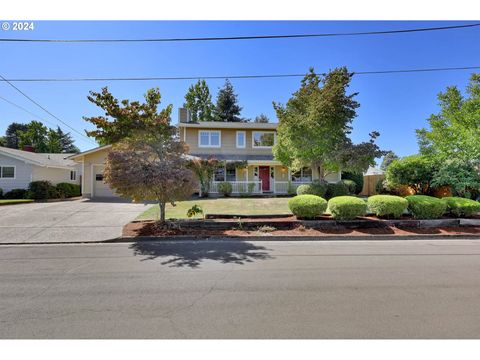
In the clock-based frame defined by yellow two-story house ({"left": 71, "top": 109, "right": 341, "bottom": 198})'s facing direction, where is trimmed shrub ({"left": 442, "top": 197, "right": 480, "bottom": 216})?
The trimmed shrub is roughly at 11 o'clock from the yellow two-story house.

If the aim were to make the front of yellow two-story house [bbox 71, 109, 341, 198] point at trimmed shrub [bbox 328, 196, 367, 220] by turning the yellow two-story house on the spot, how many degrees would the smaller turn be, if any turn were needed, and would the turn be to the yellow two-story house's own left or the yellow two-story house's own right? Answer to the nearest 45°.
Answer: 0° — it already faces it

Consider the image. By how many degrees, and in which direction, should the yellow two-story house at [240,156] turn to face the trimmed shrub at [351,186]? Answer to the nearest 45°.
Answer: approximately 45° to its left

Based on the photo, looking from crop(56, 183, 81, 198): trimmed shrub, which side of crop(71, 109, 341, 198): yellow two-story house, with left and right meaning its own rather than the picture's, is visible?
right

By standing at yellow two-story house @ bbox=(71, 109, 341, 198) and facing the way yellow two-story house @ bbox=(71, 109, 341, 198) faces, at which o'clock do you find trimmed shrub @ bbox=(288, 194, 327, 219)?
The trimmed shrub is roughly at 12 o'clock from the yellow two-story house.

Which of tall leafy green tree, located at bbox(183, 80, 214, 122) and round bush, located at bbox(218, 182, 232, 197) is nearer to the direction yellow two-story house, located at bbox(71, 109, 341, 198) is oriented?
the round bush

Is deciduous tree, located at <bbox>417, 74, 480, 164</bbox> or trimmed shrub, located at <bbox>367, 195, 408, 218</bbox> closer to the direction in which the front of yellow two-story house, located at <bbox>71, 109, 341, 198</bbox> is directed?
the trimmed shrub

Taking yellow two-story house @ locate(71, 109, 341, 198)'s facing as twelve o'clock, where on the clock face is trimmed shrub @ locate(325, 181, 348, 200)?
The trimmed shrub is roughly at 11 o'clock from the yellow two-story house.

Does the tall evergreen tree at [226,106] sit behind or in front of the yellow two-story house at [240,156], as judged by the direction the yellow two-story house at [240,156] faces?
behind

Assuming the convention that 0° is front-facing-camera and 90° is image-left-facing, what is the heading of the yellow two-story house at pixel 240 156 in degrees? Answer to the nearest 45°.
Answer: approximately 0°
